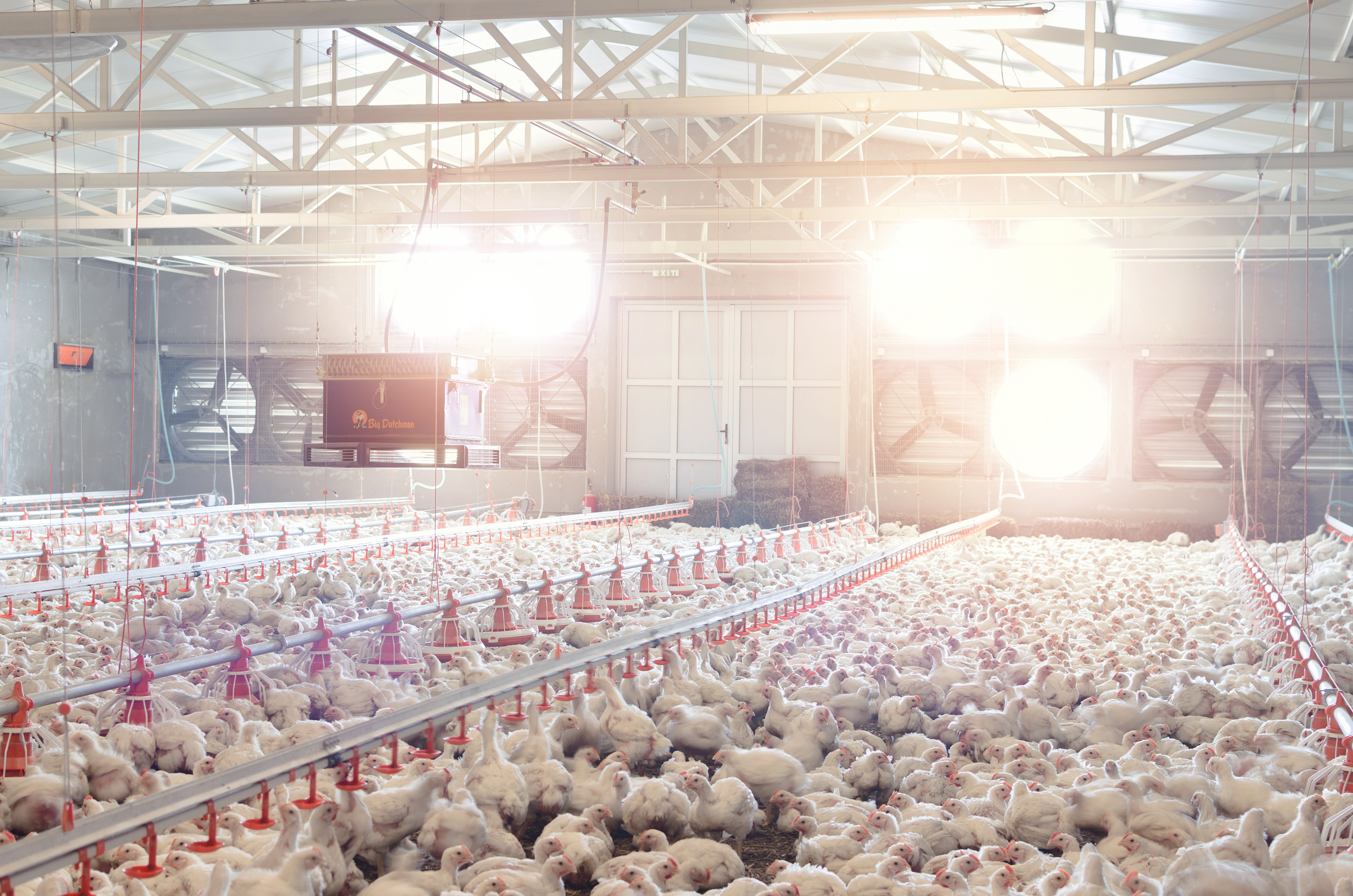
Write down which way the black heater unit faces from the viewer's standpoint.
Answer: facing the viewer

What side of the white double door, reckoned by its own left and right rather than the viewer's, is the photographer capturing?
front

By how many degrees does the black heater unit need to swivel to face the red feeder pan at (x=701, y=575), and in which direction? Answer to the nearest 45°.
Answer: approximately 45° to its left

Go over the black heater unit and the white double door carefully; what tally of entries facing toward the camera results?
2

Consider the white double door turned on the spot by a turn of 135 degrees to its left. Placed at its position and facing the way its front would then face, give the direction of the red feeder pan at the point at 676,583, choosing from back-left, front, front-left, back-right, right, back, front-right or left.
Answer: back-right

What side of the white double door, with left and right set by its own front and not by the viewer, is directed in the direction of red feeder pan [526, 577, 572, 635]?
front

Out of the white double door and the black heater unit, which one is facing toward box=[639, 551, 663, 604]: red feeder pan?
the white double door

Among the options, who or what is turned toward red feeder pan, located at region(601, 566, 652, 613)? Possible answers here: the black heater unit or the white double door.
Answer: the white double door

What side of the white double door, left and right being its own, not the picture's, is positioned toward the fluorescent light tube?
front
